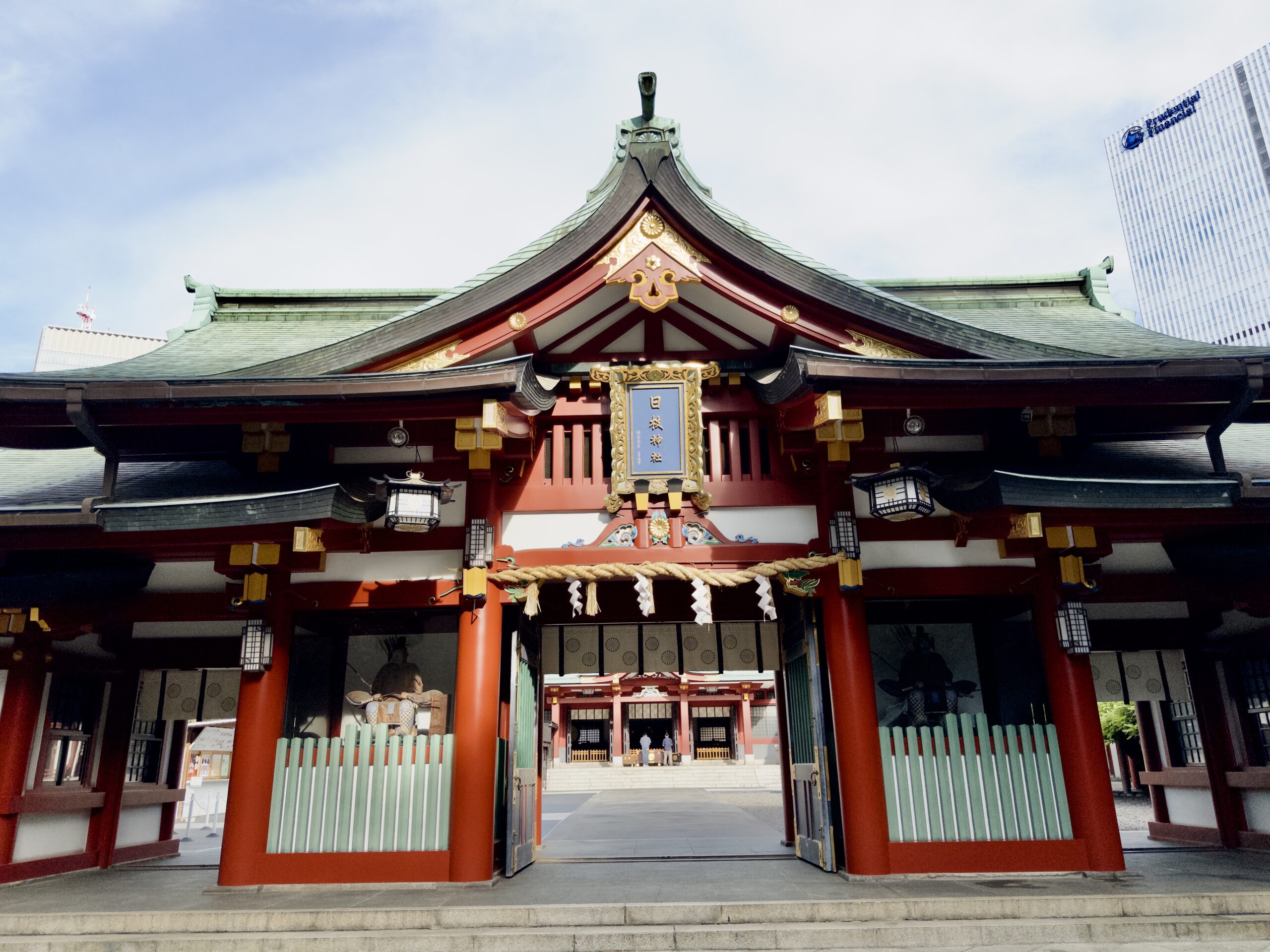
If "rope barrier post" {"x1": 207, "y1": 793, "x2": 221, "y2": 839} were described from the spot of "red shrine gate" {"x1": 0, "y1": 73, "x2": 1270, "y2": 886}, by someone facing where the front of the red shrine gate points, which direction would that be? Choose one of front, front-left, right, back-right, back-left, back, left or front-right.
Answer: back-right

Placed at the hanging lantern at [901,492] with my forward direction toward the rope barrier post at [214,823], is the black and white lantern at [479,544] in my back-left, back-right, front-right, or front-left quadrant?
front-left

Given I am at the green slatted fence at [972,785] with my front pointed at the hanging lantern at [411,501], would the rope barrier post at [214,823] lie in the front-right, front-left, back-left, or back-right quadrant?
front-right

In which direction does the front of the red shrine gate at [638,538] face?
toward the camera

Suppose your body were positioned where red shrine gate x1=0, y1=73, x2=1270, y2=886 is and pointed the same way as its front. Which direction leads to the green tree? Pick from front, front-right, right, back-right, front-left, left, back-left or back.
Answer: back-left
